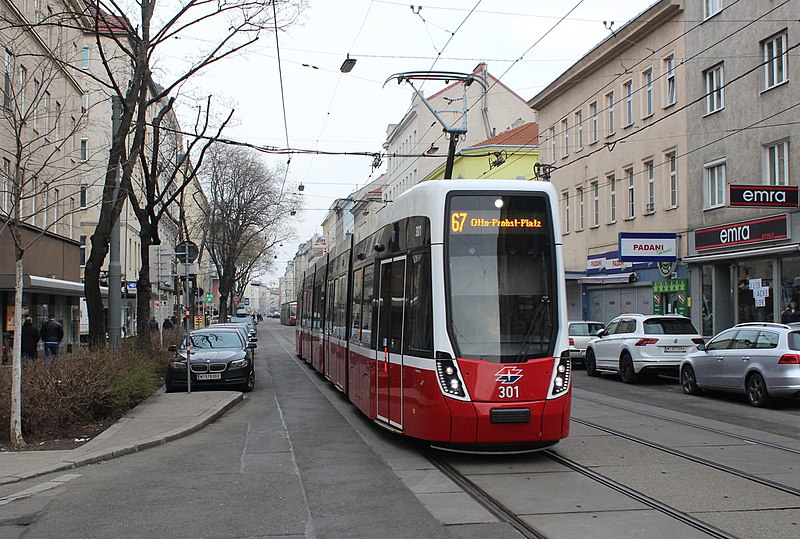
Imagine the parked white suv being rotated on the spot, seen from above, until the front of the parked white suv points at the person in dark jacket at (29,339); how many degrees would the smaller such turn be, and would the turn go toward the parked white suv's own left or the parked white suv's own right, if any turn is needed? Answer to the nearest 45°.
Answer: approximately 45° to the parked white suv's own left

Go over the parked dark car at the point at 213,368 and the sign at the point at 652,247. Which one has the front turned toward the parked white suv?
the sign

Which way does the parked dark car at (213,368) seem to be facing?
toward the camera

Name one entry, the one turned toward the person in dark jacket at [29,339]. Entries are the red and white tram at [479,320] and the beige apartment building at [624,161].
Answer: the beige apartment building

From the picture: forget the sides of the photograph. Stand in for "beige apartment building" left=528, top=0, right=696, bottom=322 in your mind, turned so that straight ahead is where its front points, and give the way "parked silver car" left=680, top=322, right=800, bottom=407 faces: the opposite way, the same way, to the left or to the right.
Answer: to the right

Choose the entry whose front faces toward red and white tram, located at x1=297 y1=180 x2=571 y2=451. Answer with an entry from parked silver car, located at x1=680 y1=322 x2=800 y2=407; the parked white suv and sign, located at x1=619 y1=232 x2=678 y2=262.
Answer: the sign

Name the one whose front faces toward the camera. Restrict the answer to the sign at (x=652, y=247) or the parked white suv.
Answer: the sign

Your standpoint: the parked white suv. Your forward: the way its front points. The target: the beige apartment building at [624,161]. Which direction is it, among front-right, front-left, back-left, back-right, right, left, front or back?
front-right

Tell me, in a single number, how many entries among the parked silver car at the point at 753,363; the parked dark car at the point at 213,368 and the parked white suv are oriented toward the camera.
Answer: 1

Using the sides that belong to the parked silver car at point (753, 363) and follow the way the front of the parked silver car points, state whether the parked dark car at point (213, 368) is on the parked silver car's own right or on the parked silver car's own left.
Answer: on the parked silver car's own left

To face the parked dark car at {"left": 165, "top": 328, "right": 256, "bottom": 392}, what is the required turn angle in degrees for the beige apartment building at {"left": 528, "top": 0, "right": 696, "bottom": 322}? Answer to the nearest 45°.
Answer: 0° — it already faces it

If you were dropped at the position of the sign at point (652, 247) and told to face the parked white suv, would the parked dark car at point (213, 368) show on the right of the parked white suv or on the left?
right

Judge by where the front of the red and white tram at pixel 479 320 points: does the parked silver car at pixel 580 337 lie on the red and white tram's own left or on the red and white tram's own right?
on the red and white tram's own left

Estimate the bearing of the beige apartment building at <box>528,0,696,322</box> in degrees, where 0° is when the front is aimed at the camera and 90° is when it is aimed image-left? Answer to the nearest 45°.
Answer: approximately 45°

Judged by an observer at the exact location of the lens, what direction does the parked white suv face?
facing away from the viewer and to the left of the viewer
